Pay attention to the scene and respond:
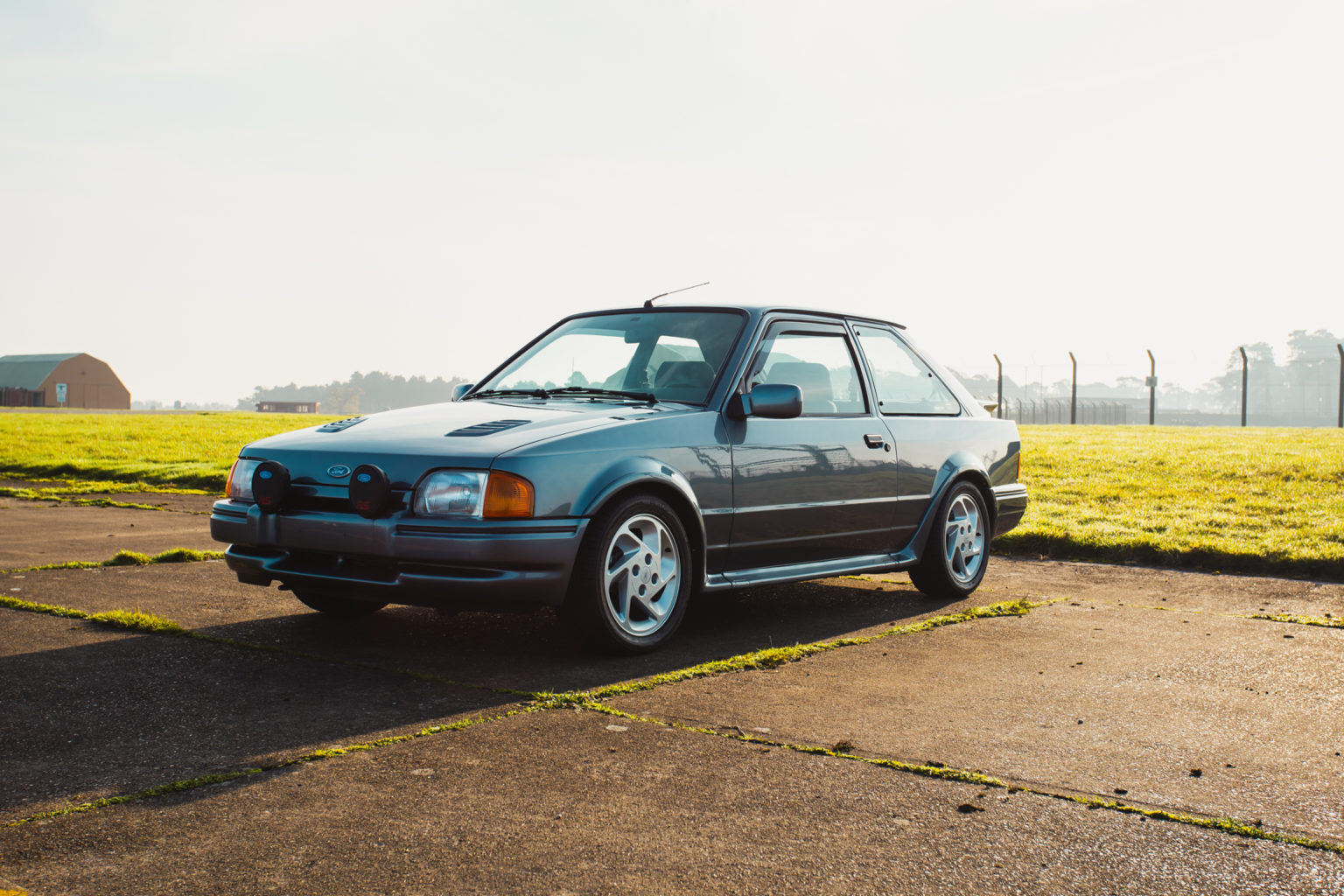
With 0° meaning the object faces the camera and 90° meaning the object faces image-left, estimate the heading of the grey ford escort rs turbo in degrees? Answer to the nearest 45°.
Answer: approximately 45°

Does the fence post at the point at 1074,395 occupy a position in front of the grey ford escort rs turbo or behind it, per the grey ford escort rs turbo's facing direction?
behind

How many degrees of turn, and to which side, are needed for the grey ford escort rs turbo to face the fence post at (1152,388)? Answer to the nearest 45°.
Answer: approximately 180°

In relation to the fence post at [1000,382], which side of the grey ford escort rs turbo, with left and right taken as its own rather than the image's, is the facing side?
back
